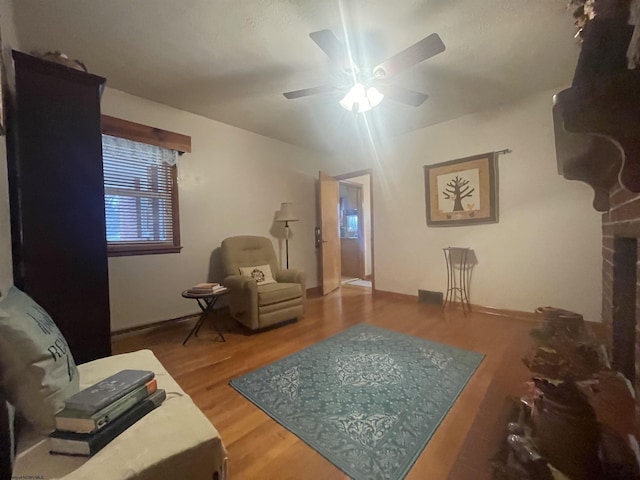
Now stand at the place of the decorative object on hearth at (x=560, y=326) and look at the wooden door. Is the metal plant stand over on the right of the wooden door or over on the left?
right

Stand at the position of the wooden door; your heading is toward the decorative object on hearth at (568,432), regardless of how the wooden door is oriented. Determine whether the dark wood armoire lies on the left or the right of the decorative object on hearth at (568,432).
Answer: right

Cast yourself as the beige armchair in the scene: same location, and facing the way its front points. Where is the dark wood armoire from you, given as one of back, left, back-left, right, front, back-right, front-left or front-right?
right

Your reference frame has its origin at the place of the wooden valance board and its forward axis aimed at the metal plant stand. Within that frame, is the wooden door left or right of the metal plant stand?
left

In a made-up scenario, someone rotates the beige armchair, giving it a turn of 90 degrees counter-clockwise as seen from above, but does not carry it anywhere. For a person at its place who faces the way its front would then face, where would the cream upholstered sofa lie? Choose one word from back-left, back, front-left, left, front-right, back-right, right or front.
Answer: back-right

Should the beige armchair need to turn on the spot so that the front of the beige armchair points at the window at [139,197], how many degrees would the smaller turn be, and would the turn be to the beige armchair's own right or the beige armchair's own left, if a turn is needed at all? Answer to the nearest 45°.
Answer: approximately 135° to the beige armchair's own right

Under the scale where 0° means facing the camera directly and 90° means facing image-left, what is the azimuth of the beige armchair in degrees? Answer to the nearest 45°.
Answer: approximately 315°

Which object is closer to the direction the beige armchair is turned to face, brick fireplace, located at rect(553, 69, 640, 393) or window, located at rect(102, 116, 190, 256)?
the brick fireplace

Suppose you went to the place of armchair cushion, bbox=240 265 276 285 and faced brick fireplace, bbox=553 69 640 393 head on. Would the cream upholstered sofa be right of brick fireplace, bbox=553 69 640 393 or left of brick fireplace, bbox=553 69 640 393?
right

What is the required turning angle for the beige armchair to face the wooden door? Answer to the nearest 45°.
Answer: approximately 90° to its left

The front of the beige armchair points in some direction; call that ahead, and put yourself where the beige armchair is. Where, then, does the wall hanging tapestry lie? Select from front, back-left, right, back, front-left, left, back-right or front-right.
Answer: front-left

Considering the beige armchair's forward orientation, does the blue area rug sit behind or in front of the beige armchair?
in front

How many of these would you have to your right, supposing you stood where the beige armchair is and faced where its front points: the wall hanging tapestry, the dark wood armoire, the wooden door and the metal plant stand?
1

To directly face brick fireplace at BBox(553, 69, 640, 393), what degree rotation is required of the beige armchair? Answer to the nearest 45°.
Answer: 0° — it already faces it
